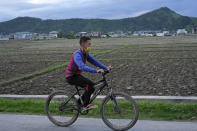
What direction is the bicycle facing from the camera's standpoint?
to the viewer's right
